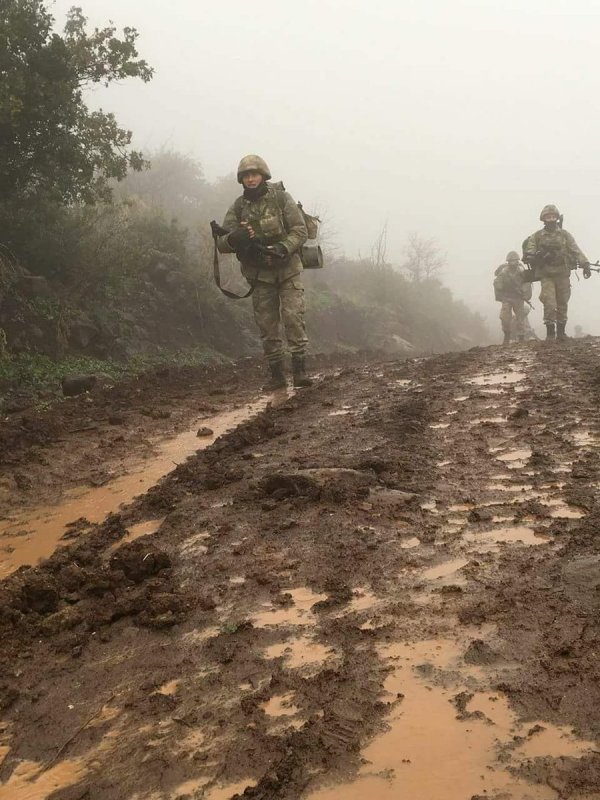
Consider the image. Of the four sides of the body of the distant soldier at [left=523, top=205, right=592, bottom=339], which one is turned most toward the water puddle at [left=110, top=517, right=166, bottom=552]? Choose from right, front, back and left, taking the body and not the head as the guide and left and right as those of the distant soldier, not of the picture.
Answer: front

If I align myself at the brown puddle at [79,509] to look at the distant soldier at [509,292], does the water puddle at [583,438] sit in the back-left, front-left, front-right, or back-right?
front-right

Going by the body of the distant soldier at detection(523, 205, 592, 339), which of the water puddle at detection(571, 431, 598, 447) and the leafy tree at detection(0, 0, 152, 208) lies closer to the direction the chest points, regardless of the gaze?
the water puddle

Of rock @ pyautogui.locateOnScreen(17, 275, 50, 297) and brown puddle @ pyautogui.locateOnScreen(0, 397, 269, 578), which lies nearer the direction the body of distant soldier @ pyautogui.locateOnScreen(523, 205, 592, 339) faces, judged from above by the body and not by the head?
the brown puddle

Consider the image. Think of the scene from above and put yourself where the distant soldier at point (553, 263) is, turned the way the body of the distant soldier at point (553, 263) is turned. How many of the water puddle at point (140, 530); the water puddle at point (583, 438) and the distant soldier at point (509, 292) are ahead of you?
2

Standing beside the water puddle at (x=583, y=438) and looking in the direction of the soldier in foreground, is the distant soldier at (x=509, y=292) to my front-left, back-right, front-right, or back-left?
front-right

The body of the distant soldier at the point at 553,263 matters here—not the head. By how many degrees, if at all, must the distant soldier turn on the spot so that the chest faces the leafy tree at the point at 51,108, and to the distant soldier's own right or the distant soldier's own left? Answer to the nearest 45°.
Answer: approximately 45° to the distant soldier's own right

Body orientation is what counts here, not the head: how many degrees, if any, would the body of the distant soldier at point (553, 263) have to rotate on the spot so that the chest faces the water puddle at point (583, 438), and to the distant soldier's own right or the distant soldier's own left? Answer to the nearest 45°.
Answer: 0° — they already face it

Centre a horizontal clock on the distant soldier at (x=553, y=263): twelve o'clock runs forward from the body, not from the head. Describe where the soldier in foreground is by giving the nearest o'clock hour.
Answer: The soldier in foreground is roughly at 1 o'clock from the distant soldier.

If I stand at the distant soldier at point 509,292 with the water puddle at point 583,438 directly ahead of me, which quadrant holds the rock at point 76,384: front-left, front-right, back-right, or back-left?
front-right

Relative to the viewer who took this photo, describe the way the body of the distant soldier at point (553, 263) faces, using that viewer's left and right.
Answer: facing the viewer

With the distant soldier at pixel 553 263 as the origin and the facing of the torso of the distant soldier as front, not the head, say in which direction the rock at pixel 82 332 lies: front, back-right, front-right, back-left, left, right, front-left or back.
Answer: front-right

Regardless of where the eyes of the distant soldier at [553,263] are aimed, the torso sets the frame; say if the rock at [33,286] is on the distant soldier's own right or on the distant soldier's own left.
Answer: on the distant soldier's own right

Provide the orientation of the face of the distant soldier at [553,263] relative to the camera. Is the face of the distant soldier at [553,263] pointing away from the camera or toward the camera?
toward the camera

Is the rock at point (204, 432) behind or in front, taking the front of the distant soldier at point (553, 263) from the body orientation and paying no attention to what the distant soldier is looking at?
in front
